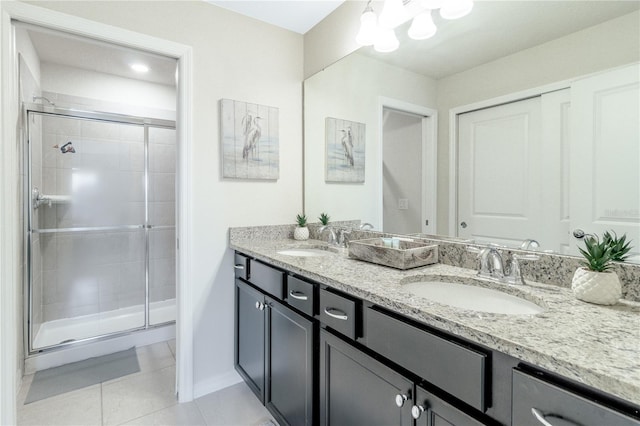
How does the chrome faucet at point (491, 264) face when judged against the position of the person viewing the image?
facing the viewer and to the left of the viewer

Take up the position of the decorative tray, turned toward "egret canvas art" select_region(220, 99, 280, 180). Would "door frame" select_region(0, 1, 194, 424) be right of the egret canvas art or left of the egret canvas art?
left

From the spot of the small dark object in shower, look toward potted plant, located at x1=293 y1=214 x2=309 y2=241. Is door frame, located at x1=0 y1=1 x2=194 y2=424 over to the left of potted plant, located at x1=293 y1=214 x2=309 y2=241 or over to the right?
right

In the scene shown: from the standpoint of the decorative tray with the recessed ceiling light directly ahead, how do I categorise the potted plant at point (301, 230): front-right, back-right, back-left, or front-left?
front-right

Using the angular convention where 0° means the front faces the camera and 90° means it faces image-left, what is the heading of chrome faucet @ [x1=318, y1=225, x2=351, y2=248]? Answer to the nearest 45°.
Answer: approximately 45°

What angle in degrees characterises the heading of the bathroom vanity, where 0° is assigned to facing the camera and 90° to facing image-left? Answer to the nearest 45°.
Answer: approximately 45°
